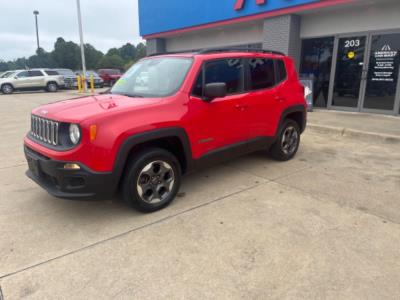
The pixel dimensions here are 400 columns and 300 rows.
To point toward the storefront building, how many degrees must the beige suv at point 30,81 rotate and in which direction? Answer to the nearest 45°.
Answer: approximately 135° to its left

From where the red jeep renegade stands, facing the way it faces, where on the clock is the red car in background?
The red car in background is roughly at 4 o'clock from the red jeep renegade.

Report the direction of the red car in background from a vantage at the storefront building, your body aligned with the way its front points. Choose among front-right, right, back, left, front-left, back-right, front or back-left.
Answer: right

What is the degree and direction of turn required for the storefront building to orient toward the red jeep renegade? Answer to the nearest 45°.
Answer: approximately 45° to its left

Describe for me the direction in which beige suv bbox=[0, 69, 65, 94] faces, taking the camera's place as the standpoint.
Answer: facing to the left of the viewer

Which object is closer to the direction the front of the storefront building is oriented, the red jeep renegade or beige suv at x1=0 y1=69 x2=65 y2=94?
the red jeep renegade

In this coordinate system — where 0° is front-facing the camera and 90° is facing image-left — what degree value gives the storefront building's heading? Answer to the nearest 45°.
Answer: approximately 45°

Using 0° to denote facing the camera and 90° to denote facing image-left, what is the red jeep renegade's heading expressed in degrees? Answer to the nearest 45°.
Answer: approximately 45°
